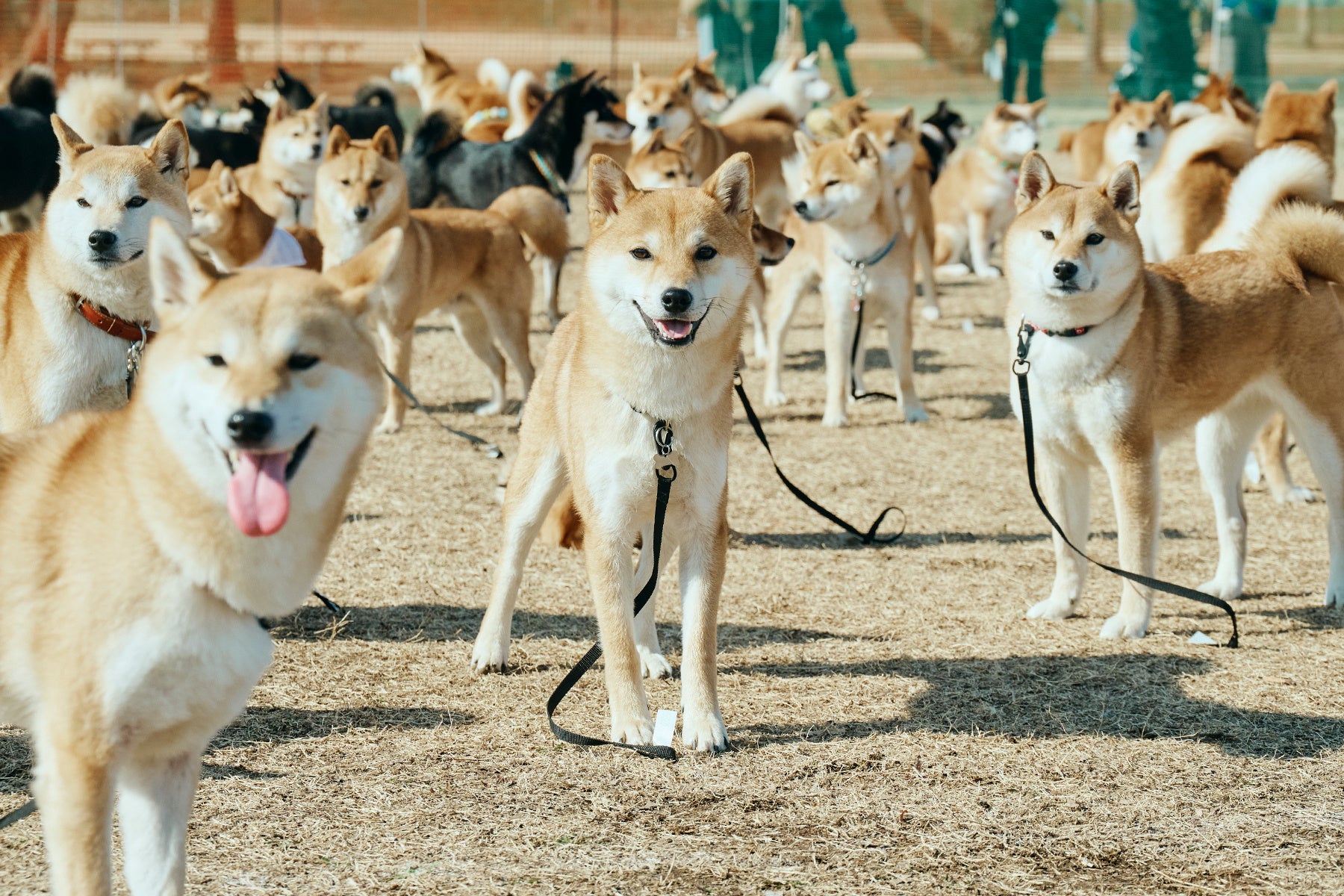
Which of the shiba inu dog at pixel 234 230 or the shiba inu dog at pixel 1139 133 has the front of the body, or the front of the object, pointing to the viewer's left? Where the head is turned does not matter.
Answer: the shiba inu dog at pixel 234 230

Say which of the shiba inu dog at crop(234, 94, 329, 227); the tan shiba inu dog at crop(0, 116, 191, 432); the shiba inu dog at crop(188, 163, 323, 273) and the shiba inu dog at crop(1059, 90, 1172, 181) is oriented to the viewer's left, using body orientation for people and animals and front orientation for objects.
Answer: the shiba inu dog at crop(188, 163, 323, 273)

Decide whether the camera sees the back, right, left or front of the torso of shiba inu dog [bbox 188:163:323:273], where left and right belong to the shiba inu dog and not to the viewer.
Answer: left

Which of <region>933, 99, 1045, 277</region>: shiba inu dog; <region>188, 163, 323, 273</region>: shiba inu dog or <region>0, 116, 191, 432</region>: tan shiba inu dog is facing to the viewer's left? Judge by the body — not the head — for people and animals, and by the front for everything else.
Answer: <region>188, 163, 323, 273</region>: shiba inu dog

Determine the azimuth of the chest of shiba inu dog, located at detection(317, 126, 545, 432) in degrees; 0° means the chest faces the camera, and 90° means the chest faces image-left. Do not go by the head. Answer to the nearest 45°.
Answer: approximately 45°

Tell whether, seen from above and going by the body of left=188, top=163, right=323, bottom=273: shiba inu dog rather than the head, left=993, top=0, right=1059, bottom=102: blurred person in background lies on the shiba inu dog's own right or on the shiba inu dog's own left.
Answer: on the shiba inu dog's own right

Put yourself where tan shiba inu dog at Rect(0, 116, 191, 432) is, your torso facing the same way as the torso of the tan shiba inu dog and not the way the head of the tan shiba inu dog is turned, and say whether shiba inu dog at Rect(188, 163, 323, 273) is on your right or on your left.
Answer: on your left

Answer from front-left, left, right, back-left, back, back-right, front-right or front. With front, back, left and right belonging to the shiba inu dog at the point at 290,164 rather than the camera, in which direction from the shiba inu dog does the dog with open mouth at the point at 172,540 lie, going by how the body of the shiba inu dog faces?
front-right

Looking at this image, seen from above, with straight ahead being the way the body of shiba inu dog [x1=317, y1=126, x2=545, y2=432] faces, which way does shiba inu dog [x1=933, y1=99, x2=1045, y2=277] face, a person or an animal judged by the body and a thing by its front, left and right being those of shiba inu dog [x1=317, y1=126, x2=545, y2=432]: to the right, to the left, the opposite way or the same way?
to the left
